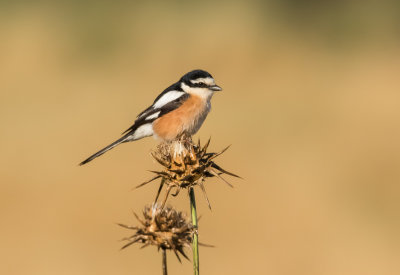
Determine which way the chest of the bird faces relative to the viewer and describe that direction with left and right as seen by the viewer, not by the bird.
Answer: facing to the right of the viewer
